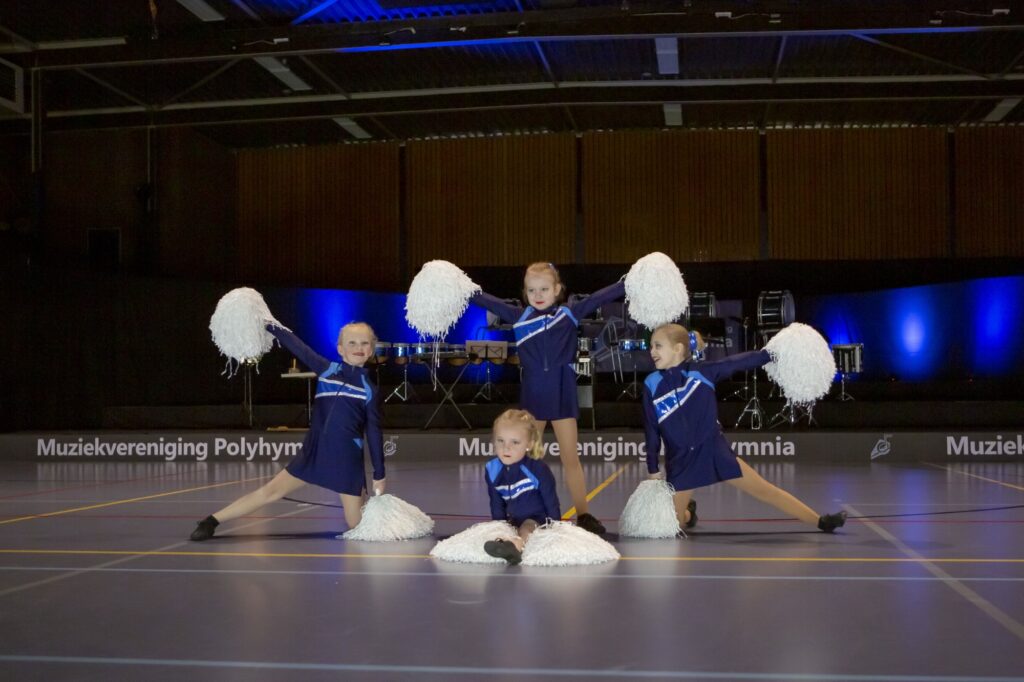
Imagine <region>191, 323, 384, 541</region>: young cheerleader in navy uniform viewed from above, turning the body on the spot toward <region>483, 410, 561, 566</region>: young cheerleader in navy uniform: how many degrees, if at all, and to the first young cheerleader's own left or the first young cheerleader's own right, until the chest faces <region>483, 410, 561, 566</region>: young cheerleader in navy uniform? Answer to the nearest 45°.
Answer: approximately 45° to the first young cheerleader's own left

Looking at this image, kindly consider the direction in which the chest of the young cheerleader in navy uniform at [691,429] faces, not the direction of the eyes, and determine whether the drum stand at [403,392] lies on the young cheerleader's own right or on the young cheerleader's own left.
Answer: on the young cheerleader's own right

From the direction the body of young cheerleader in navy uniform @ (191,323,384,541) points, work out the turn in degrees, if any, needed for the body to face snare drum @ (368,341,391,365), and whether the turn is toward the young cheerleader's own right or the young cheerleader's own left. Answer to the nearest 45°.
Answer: approximately 180°

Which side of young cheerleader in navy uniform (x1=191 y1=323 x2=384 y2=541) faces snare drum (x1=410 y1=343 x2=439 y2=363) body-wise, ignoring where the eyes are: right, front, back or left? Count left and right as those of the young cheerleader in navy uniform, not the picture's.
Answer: back

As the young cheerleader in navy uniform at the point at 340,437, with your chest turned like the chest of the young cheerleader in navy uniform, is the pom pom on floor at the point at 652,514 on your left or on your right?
on your left

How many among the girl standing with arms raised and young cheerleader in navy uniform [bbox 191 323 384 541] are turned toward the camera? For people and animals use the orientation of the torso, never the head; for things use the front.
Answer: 2

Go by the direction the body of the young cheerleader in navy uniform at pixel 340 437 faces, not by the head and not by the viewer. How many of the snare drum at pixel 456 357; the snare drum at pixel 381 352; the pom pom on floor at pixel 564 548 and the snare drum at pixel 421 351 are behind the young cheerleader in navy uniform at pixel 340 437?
3

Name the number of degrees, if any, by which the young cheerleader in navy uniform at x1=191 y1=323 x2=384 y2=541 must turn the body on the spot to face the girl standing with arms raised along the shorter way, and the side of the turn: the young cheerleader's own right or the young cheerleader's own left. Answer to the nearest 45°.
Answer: approximately 90° to the young cheerleader's own left

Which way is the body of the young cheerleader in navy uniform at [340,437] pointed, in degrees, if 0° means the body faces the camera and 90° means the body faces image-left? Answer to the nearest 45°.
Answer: approximately 0°

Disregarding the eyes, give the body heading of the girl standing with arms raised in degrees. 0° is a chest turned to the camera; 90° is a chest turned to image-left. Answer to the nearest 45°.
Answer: approximately 0°

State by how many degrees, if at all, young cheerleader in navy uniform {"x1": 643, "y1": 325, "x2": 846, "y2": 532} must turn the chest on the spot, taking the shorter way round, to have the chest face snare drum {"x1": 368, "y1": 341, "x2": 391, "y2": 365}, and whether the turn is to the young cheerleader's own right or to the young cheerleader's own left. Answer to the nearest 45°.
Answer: approximately 90° to the young cheerleader's own right
